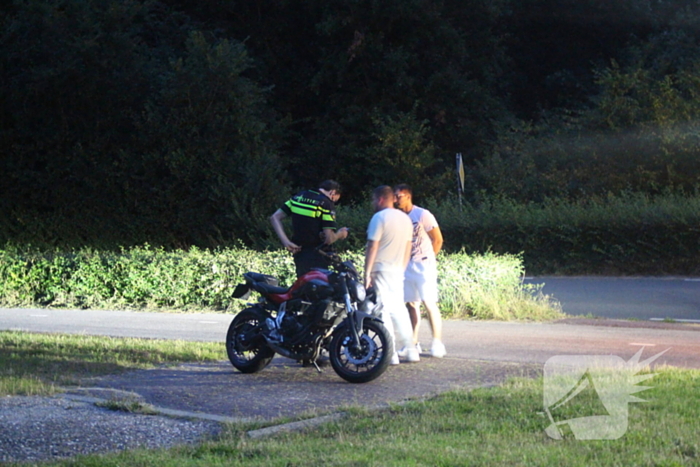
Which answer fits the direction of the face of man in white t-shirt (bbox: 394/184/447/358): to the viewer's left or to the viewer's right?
to the viewer's left

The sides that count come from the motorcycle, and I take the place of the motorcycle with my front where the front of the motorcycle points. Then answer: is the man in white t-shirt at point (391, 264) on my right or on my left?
on my left

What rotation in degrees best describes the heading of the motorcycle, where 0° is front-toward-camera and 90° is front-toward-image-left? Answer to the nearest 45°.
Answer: approximately 315°

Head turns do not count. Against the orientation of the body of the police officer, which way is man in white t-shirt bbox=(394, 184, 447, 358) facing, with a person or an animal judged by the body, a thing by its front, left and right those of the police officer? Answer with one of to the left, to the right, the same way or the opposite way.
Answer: the opposite way

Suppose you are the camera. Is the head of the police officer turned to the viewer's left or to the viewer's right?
to the viewer's right

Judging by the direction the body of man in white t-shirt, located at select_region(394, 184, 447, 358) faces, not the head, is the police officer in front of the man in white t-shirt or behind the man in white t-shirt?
in front

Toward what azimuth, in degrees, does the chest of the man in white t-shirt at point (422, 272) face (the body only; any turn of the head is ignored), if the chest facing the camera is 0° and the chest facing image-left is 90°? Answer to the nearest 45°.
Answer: approximately 45°

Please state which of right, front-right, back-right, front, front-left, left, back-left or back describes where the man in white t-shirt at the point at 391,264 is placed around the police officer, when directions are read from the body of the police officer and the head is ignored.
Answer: front-right
